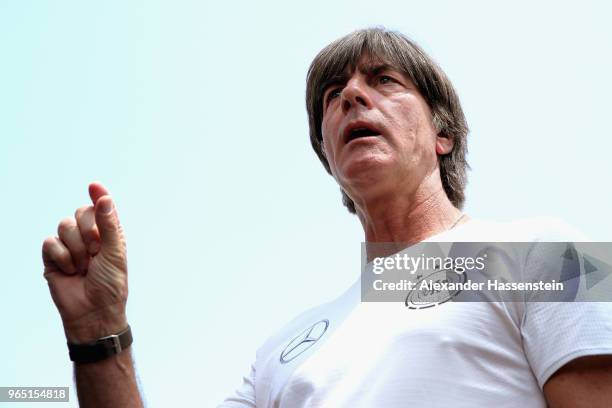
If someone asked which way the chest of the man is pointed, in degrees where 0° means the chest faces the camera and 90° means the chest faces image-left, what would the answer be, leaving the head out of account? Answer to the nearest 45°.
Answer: approximately 45°
